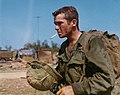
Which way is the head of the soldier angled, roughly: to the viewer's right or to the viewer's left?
to the viewer's left

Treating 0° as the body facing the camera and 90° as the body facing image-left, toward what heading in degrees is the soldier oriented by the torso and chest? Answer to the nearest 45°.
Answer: approximately 45°
